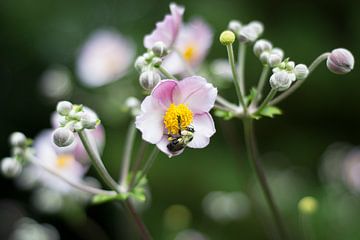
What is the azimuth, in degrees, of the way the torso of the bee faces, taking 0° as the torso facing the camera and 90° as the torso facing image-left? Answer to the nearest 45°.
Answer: approximately 270°
